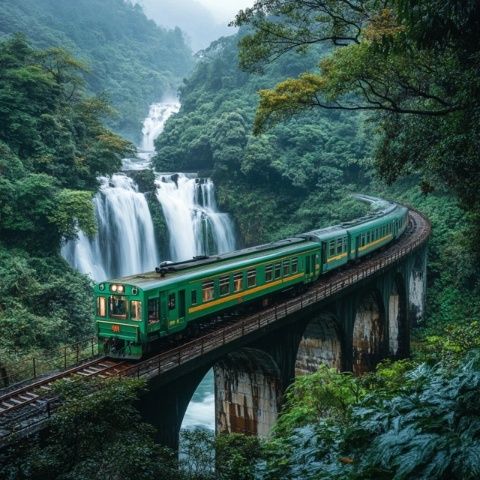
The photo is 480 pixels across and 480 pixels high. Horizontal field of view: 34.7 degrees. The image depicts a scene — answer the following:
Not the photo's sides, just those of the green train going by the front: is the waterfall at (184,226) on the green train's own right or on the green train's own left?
on the green train's own right

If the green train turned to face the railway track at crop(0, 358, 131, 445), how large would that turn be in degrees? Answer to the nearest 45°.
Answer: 0° — it already faces it

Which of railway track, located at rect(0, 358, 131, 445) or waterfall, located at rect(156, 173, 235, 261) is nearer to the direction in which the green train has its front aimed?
the railway track

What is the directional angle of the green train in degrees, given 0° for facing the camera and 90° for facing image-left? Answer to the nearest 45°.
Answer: approximately 45°

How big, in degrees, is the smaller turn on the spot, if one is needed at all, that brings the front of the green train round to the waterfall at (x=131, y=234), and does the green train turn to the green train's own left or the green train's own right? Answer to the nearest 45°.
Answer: approximately 135° to the green train's own right

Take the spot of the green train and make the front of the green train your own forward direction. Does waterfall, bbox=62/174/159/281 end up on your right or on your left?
on your right
